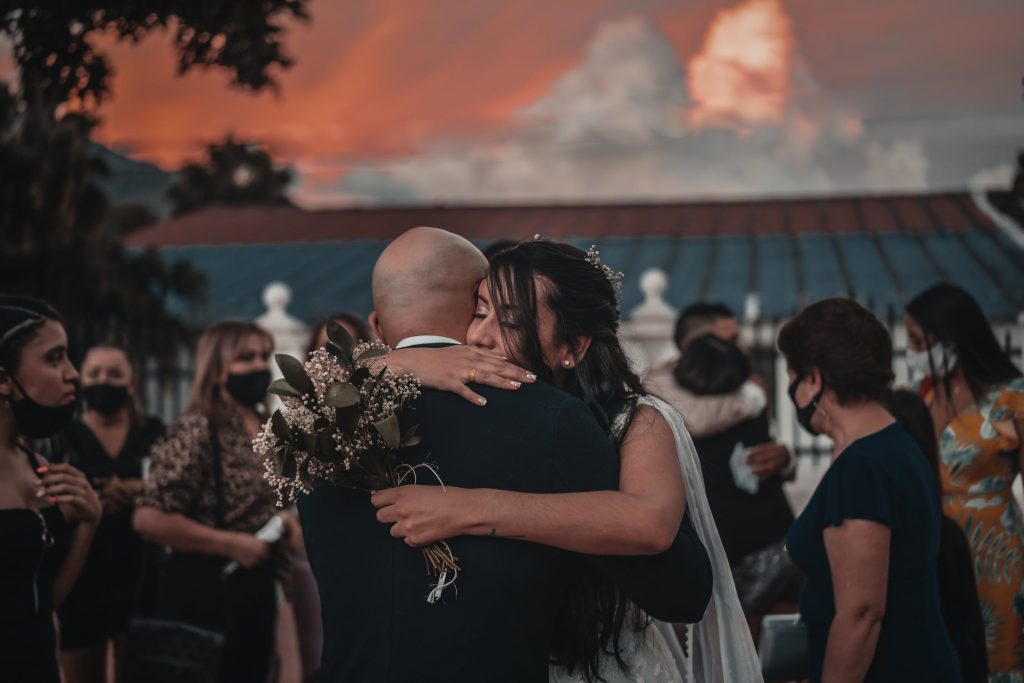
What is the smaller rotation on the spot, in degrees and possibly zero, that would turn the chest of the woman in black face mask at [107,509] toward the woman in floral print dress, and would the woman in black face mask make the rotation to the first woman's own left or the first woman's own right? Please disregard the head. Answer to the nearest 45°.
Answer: approximately 45° to the first woman's own left

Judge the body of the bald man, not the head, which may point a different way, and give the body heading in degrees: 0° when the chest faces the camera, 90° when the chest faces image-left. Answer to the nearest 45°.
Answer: approximately 180°

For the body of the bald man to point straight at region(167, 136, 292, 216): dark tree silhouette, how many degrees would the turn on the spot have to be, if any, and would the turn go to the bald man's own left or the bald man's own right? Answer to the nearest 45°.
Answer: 0° — they already face it

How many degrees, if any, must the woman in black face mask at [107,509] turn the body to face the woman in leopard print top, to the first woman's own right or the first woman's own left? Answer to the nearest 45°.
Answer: approximately 45° to the first woman's own left

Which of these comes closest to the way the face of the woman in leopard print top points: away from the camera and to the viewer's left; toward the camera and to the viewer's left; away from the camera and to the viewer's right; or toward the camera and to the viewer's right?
toward the camera and to the viewer's right

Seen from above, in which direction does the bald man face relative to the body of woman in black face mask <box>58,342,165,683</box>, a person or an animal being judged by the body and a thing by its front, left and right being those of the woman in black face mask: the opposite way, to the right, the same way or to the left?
the opposite way

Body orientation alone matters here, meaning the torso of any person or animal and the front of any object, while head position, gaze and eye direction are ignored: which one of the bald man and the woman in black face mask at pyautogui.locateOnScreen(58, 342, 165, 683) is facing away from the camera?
the bald man

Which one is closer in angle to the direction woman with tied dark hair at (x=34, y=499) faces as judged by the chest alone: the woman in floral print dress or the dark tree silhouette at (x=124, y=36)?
the woman in floral print dress

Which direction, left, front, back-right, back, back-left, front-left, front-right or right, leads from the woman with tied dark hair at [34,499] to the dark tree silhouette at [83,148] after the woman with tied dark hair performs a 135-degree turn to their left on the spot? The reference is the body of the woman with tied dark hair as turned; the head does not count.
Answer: front

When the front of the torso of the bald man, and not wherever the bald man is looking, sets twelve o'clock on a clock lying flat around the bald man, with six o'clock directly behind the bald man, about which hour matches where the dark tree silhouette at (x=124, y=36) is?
The dark tree silhouette is roughly at 11 o'clock from the bald man.

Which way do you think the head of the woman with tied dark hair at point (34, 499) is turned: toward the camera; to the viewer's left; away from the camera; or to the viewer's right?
to the viewer's right

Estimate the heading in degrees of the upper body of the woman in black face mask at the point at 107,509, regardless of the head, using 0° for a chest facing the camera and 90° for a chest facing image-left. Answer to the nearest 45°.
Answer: approximately 0°

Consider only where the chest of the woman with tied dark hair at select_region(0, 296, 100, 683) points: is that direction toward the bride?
yes
